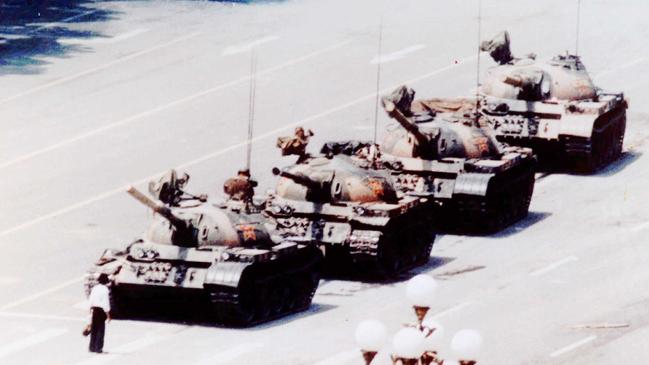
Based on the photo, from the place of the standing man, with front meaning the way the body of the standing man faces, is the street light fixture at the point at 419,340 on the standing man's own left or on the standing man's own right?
on the standing man's own right

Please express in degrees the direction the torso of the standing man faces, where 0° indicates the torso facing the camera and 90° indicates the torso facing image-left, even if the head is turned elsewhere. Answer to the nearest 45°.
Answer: approximately 225°

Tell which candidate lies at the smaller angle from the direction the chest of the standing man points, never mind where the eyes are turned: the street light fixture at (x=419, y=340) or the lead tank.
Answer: the lead tank

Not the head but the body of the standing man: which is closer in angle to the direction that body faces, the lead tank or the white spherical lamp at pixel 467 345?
the lead tank
